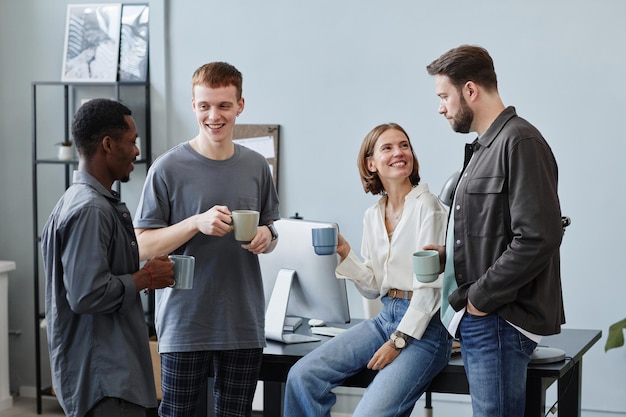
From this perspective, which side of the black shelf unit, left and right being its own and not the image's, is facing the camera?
front

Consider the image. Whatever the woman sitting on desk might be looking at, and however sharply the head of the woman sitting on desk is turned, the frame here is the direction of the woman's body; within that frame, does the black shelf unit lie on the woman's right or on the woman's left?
on the woman's right

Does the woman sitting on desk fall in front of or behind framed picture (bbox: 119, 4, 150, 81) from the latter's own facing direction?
in front

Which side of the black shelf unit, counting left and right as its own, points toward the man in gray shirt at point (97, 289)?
front

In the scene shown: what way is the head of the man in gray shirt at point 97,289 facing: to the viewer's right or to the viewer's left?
to the viewer's right

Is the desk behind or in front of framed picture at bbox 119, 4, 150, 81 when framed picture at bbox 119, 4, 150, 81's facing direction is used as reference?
in front

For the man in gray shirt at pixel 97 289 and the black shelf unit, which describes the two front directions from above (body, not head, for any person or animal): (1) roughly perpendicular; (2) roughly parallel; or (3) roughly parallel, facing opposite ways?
roughly perpendicular

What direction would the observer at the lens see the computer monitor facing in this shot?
facing away from the viewer and to the right of the viewer

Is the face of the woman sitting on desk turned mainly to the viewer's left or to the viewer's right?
to the viewer's right

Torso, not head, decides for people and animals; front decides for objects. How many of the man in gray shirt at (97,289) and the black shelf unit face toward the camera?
1

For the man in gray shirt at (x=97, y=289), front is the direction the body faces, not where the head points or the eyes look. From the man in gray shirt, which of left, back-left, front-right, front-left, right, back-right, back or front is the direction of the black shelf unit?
left

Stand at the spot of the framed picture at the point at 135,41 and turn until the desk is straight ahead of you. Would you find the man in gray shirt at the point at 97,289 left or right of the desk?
right

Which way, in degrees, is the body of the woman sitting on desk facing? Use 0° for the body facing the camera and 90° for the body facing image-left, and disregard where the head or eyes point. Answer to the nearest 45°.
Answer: approximately 45°

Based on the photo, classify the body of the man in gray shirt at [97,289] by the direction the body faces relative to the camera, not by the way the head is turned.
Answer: to the viewer's right

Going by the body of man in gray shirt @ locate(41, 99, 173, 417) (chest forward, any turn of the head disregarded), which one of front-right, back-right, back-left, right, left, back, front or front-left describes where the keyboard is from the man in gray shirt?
front-left
